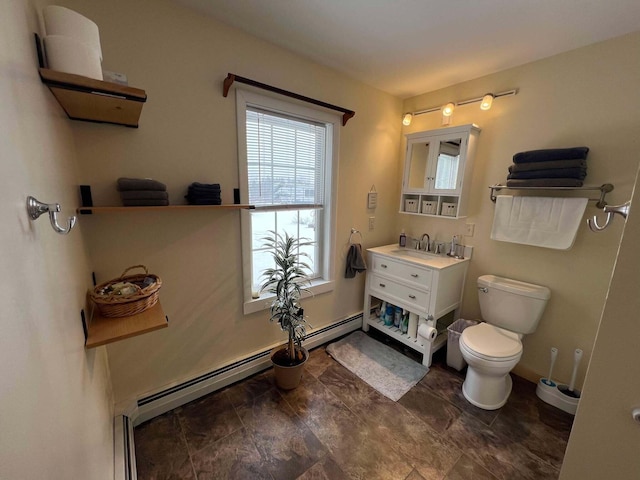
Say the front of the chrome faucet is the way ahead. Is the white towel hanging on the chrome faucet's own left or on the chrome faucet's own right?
on the chrome faucet's own left

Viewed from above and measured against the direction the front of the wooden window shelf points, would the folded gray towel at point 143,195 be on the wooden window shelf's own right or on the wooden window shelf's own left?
on the wooden window shelf's own right

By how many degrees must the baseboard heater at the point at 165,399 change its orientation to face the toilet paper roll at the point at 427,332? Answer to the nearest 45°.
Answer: approximately 45° to its left

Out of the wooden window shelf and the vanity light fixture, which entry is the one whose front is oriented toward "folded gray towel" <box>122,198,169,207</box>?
the vanity light fixture

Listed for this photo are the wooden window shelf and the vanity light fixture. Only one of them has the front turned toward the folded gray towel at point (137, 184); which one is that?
the vanity light fixture

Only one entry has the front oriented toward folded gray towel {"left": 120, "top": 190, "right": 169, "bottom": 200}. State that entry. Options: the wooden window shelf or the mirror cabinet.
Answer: the mirror cabinet
